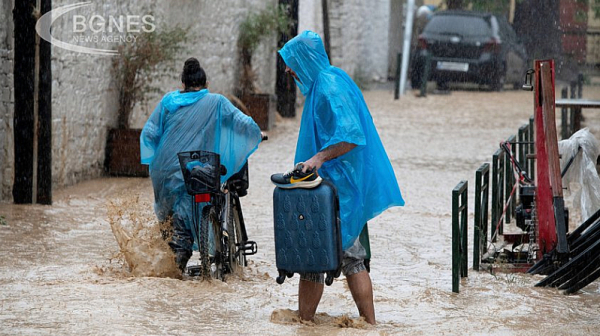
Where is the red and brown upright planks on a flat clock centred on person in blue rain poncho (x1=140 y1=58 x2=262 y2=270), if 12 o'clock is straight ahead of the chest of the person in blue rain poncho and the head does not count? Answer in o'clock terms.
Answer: The red and brown upright planks is roughly at 3 o'clock from the person in blue rain poncho.

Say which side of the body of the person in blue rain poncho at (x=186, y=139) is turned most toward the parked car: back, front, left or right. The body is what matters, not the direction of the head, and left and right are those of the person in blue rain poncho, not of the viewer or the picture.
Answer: front

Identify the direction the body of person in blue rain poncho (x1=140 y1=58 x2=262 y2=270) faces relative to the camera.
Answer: away from the camera

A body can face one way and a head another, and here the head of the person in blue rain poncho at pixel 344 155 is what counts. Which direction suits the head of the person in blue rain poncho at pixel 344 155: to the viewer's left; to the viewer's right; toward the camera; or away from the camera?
to the viewer's left

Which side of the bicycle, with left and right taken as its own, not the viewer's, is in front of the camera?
back

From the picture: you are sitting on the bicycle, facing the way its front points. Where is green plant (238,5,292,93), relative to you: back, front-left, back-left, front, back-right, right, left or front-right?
front

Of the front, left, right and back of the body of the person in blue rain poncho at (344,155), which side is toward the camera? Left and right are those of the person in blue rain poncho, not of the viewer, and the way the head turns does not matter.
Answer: left

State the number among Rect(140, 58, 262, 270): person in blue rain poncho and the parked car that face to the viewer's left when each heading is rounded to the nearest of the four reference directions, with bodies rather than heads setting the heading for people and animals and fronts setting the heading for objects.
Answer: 0

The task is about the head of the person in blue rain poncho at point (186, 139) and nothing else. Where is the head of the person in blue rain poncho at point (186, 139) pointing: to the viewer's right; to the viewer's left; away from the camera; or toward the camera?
away from the camera

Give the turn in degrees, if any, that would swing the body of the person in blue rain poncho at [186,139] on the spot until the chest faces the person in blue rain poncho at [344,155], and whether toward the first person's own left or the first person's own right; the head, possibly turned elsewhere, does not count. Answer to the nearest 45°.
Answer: approximately 135° to the first person's own right

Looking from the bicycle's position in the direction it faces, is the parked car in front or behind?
in front

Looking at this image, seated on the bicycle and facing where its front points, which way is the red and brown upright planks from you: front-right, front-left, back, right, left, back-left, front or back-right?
right
